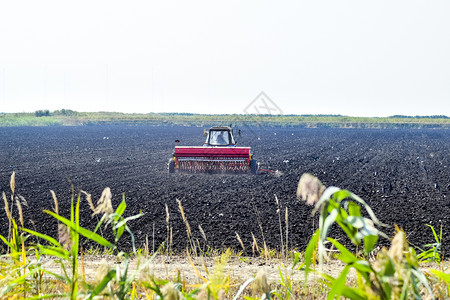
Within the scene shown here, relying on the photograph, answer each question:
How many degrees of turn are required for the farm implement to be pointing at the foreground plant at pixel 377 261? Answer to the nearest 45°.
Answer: approximately 180°

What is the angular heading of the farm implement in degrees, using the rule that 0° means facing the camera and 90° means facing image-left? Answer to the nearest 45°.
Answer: approximately 180°
